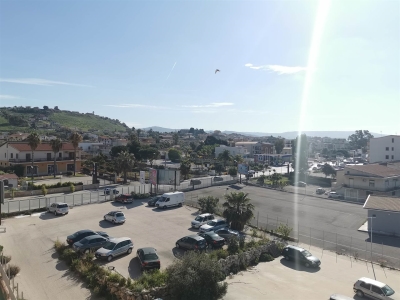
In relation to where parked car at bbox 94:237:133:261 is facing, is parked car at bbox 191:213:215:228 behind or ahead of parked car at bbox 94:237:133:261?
behind

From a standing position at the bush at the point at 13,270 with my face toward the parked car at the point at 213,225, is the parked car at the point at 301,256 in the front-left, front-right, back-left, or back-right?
front-right

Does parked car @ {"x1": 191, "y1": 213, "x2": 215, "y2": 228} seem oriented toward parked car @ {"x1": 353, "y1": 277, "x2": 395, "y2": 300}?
no

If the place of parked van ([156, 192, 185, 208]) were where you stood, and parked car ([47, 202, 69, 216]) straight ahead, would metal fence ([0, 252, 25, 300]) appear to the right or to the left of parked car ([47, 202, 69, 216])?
left

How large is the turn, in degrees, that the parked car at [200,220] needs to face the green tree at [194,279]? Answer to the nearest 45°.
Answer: approximately 45° to its left

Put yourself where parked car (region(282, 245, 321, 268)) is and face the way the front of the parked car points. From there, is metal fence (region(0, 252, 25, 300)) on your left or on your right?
on your right

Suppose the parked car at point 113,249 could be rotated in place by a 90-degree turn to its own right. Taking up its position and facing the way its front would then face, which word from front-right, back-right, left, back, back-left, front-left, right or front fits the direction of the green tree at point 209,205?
right

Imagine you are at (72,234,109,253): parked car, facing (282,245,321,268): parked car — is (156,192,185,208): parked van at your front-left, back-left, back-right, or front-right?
front-left

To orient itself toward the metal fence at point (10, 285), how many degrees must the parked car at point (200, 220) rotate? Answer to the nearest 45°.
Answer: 0° — it already faces it

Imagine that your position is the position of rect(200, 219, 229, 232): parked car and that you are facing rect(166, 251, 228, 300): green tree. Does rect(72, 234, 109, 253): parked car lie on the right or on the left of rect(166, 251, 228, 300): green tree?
right

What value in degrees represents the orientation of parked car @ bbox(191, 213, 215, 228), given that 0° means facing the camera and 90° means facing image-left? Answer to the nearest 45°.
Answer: approximately 45°

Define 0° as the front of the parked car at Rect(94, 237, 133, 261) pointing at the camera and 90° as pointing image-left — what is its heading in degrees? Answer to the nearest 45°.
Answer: approximately 45°

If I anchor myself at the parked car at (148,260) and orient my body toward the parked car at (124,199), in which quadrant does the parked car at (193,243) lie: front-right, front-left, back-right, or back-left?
front-right
